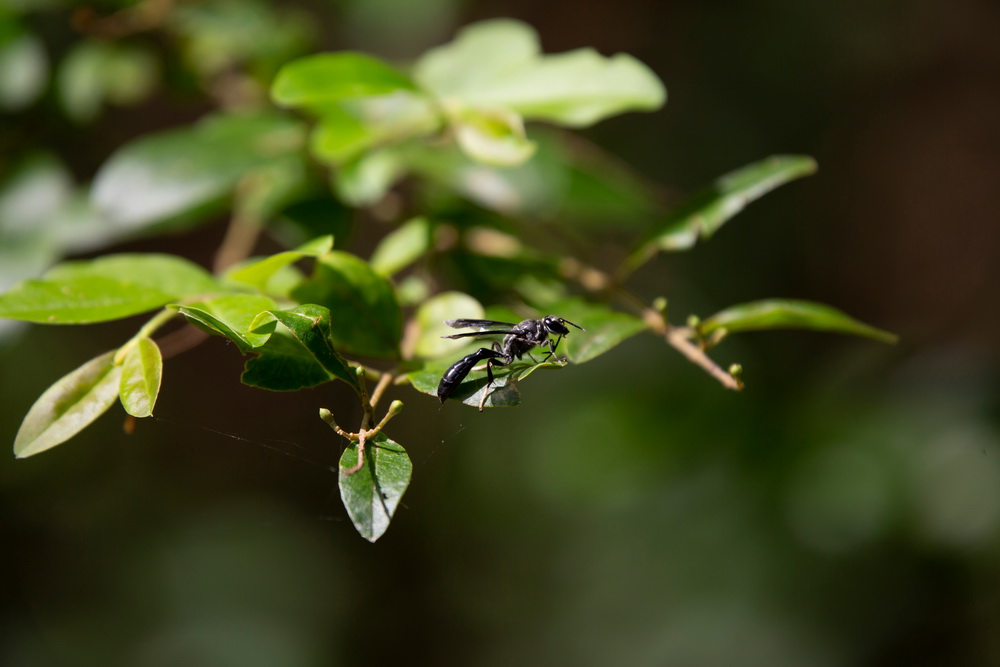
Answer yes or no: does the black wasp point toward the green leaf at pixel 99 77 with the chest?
no

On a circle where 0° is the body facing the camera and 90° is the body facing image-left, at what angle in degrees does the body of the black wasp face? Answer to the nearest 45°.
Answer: approximately 270°
